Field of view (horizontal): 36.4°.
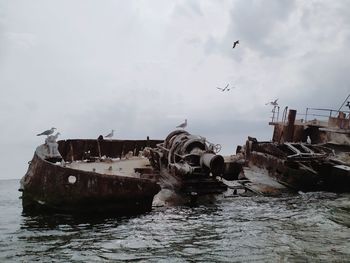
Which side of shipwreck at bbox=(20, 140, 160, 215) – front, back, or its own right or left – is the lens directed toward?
left

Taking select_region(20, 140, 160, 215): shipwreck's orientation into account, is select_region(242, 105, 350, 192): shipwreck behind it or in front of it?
behind
